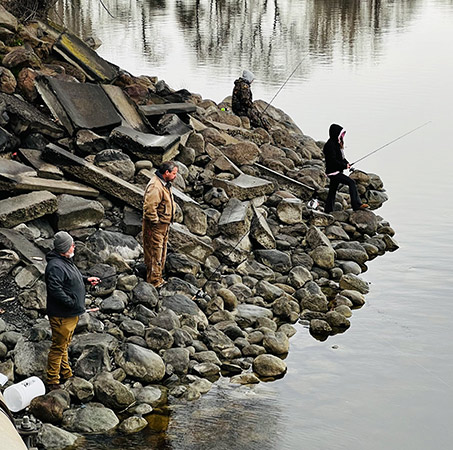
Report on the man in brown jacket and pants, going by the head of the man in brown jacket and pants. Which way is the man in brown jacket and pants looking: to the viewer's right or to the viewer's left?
to the viewer's right

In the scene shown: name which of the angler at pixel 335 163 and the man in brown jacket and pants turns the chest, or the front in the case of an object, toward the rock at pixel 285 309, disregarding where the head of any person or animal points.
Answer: the man in brown jacket and pants

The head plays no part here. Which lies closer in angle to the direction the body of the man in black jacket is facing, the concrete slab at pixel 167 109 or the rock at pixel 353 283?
the rock

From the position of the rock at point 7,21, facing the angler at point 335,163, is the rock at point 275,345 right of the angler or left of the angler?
right

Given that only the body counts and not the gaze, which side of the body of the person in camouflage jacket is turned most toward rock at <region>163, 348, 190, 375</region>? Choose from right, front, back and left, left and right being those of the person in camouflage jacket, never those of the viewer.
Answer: right

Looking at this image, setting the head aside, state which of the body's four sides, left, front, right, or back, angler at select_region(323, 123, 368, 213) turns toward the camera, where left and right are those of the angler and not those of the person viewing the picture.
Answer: right

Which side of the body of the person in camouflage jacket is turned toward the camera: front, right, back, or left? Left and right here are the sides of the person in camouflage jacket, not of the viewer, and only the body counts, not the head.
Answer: right

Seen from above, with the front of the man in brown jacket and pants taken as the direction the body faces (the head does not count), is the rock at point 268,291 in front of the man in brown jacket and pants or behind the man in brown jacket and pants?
in front

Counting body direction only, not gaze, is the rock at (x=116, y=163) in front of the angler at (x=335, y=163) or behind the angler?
behind

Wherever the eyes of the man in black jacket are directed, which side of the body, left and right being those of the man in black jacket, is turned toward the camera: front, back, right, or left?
right

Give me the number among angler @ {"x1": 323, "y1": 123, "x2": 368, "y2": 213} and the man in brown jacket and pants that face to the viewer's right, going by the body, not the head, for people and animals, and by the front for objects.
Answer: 2

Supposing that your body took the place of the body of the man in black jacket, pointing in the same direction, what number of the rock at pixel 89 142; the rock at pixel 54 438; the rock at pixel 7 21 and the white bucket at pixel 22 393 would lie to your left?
2

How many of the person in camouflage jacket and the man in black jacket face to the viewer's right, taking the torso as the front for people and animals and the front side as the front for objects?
2
